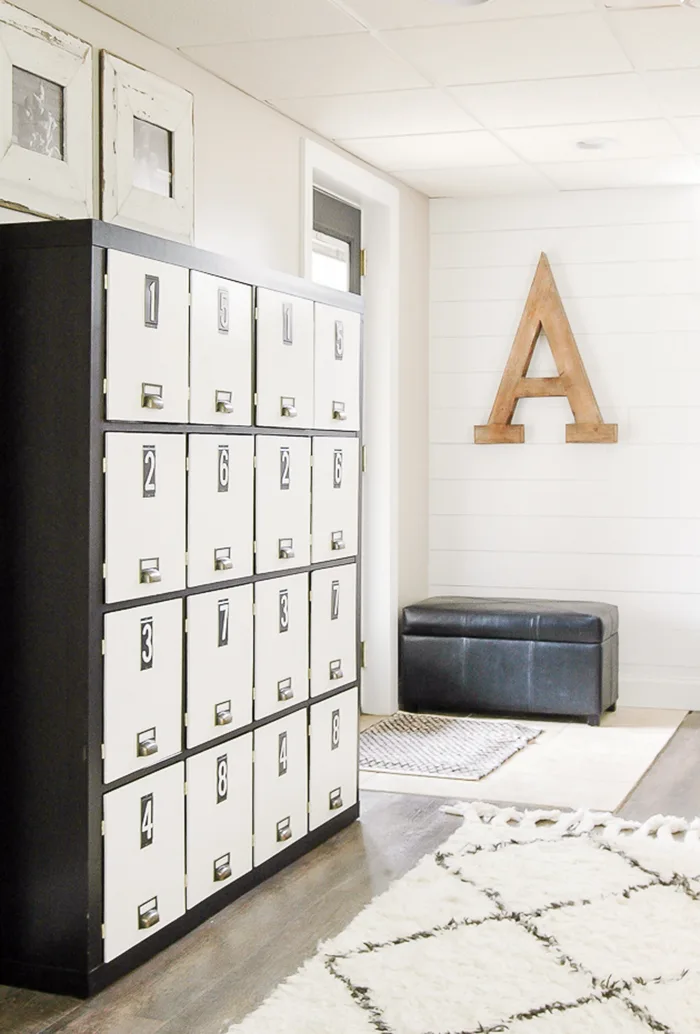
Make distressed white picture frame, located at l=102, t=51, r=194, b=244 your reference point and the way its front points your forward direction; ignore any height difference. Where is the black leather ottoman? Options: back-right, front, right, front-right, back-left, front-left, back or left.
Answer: left

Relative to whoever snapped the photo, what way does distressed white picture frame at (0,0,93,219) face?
facing the viewer and to the right of the viewer

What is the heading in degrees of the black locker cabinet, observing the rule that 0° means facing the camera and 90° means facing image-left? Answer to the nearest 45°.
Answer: approximately 315°

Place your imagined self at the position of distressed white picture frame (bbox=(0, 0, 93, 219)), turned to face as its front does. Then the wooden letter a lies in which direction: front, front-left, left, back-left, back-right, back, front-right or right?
left

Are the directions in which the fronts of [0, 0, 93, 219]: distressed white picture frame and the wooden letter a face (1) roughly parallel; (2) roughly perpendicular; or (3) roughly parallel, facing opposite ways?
roughly perpendicular

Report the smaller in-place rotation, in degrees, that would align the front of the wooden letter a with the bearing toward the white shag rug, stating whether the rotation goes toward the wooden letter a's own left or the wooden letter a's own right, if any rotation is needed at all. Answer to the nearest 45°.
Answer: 0° — it already faces it

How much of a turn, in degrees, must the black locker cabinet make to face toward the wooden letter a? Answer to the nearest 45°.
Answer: approximately 90° to its left

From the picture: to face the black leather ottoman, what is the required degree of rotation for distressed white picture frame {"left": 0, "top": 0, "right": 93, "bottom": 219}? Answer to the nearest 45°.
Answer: approximately 90° to its left
